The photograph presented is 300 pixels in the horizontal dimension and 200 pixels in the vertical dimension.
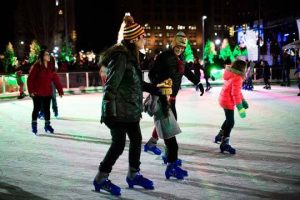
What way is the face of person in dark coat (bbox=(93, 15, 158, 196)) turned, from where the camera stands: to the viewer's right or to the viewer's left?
to the viewer's right

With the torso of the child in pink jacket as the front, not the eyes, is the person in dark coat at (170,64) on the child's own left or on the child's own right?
on the child's own right

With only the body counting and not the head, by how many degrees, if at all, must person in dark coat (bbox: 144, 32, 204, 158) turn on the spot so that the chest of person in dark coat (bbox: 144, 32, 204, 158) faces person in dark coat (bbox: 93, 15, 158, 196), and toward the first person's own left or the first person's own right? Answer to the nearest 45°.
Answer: approximately 90° to the first person's own right

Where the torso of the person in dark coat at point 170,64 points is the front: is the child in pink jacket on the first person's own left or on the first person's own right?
on the first person's own left
